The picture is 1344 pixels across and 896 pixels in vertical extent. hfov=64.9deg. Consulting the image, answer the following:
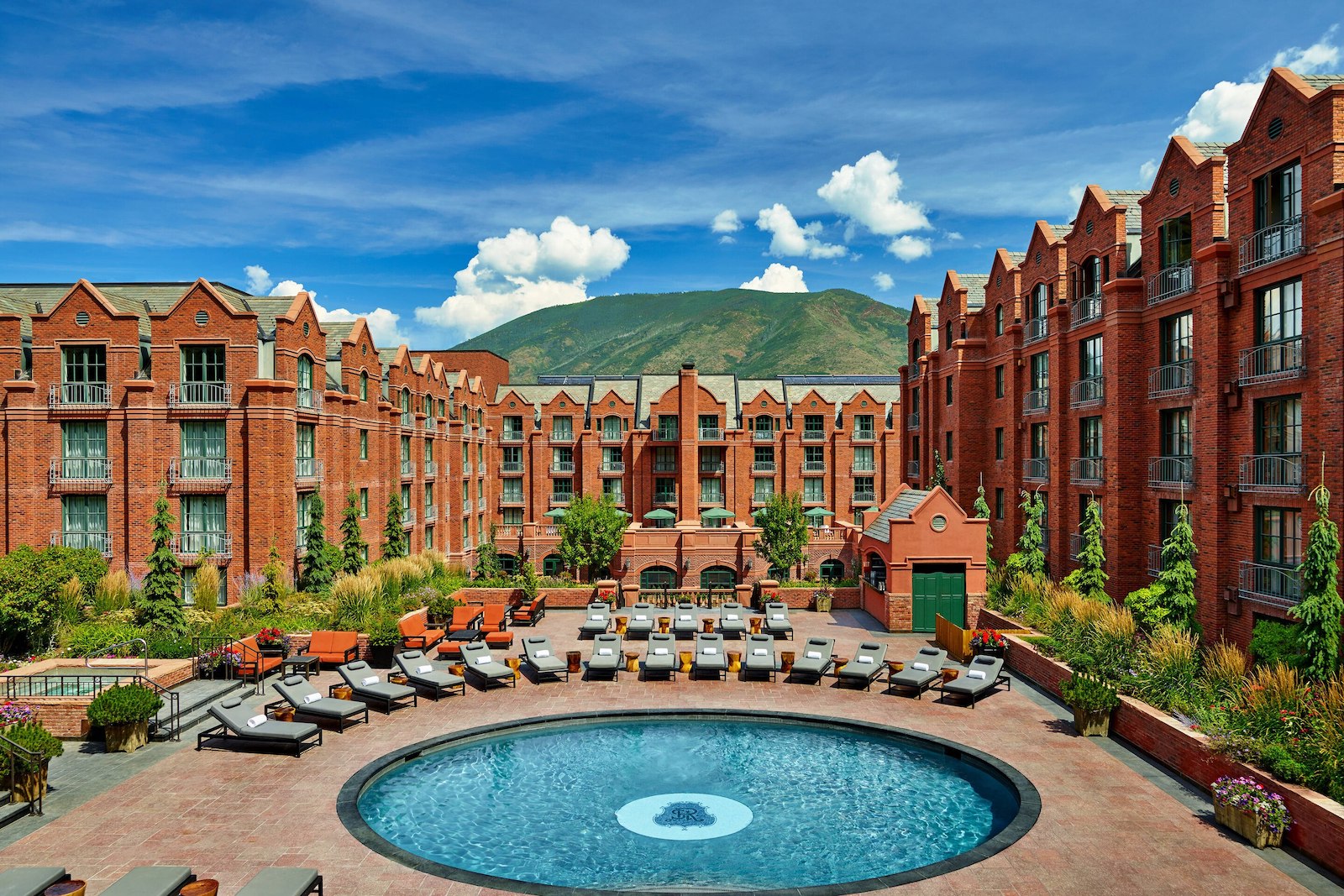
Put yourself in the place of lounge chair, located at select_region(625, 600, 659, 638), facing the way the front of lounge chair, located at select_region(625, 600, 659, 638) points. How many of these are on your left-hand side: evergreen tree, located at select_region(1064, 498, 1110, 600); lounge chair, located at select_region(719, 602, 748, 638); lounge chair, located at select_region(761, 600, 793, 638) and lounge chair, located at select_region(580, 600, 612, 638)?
3

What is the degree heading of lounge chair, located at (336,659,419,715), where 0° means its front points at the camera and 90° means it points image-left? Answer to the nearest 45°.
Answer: approximately 315°

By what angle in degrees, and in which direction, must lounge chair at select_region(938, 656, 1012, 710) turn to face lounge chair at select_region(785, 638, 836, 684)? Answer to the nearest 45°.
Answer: approximately 45° to its right

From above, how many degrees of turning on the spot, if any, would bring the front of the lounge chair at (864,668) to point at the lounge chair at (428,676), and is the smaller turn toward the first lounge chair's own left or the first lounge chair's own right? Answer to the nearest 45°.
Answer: approximately 45° to the first lounge chair's own right

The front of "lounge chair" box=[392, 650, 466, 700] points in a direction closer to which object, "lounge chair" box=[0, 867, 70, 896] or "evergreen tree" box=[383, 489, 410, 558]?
the lounge chair

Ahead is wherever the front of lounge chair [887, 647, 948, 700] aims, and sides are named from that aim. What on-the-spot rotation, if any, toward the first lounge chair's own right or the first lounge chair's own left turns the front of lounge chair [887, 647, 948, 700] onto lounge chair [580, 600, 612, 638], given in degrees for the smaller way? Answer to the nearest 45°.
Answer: approximately 90° to the first lounge chair's own right

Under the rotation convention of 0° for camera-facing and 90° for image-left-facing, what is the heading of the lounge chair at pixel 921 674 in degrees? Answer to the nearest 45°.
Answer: approximately 45°

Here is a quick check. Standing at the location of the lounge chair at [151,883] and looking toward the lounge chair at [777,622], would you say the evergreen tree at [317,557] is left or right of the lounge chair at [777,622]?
left

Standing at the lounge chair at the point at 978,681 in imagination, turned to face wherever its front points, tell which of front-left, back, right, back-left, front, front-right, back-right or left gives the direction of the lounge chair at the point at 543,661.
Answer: front-right

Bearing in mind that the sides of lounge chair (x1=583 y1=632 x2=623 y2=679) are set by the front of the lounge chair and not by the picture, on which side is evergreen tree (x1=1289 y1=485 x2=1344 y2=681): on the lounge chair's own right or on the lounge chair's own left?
on the lounge chair's own left

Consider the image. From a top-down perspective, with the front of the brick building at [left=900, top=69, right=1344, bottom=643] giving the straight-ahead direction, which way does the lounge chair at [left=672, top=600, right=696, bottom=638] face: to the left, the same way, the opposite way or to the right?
to the left

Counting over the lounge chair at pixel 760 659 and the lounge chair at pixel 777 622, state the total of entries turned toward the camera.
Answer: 2
